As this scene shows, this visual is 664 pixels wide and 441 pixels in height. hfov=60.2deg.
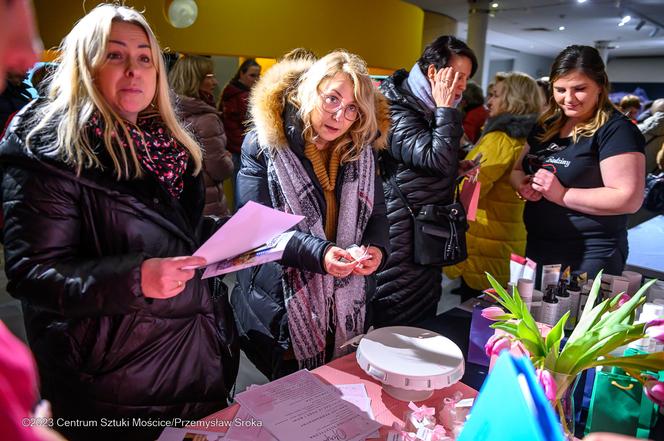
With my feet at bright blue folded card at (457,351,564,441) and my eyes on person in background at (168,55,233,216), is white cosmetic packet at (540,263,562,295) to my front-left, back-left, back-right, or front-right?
front-right

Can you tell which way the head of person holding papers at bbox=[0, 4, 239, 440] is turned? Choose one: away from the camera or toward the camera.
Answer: toward the camera

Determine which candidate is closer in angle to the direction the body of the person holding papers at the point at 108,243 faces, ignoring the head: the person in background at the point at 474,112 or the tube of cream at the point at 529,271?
the tube of cream

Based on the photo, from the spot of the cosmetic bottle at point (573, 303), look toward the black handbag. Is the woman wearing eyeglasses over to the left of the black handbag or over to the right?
left

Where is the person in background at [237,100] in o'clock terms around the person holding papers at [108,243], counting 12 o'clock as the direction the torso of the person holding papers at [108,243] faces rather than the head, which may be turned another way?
the person in background at [237,100] is roughly at 8 o'clock from the person holding papers at [108,243].

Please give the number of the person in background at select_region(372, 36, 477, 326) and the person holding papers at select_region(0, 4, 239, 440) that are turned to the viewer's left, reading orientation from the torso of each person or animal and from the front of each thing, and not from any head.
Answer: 0

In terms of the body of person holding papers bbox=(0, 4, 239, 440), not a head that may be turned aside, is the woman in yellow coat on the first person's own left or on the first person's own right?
on the first person's own left

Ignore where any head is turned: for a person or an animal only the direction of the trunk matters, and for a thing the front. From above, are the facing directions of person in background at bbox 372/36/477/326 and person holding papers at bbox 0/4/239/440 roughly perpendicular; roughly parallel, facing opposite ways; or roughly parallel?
roughly parallel

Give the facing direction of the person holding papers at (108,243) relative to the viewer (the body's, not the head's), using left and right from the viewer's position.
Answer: facing the viewer and to the right of the viewer
